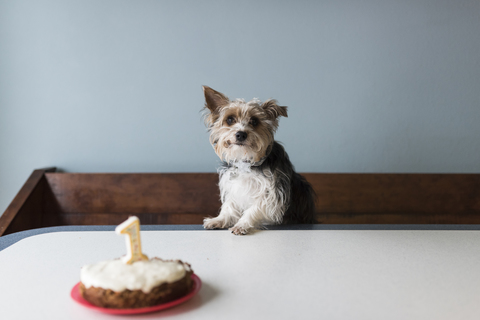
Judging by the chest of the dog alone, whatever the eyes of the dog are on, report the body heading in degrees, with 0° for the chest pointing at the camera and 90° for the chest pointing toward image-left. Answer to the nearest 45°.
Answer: approximately 45°

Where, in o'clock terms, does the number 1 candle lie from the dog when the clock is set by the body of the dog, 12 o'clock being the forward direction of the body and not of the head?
The number 1 candle is roughly at 11 o'clock from the dog.

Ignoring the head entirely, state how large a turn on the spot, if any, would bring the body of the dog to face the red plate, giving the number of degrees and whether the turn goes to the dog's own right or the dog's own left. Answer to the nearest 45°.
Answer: approximately 45° to the dog's own left
